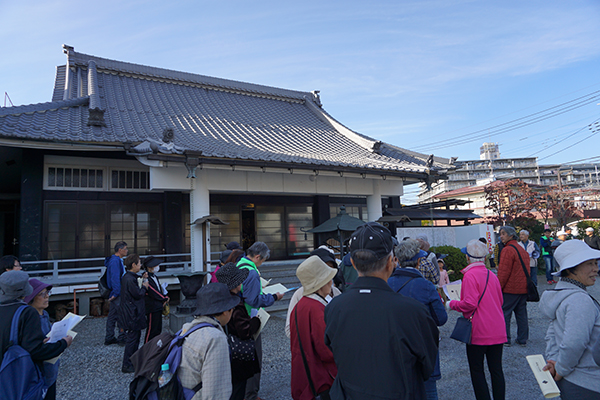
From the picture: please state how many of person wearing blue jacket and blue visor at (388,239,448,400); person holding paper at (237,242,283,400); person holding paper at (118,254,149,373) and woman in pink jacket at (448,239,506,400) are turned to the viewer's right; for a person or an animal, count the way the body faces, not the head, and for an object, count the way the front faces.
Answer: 2

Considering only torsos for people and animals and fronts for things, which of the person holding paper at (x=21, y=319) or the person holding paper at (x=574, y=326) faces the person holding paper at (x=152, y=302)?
the person holding paper at (x=21, y=319)

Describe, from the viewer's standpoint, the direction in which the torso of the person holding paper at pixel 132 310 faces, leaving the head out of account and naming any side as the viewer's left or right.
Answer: facing to the right of the viewer

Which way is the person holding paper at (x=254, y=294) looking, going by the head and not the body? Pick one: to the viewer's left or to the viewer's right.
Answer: to the viewer's right

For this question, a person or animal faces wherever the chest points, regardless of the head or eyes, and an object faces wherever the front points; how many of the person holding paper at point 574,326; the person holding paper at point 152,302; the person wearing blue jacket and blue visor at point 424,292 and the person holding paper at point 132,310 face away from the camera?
1

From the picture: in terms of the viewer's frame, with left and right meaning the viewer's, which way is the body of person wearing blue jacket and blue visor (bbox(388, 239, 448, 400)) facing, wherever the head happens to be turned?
facing away from the viewer

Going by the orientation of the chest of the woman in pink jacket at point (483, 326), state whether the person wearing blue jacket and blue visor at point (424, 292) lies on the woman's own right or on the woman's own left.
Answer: on the woman's own left

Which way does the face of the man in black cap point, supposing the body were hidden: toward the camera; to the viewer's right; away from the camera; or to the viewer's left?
away from the camera

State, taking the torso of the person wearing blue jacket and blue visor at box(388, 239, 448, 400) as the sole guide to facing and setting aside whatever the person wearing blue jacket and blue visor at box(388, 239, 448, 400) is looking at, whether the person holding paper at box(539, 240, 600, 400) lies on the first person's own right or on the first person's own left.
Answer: on the first person's own right

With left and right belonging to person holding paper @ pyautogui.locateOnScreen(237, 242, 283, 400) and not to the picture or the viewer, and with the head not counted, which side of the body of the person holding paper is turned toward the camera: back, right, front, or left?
right

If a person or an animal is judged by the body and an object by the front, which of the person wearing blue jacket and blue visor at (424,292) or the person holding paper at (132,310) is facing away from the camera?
the person wearing blue jacket and blue visor at (424,292)
